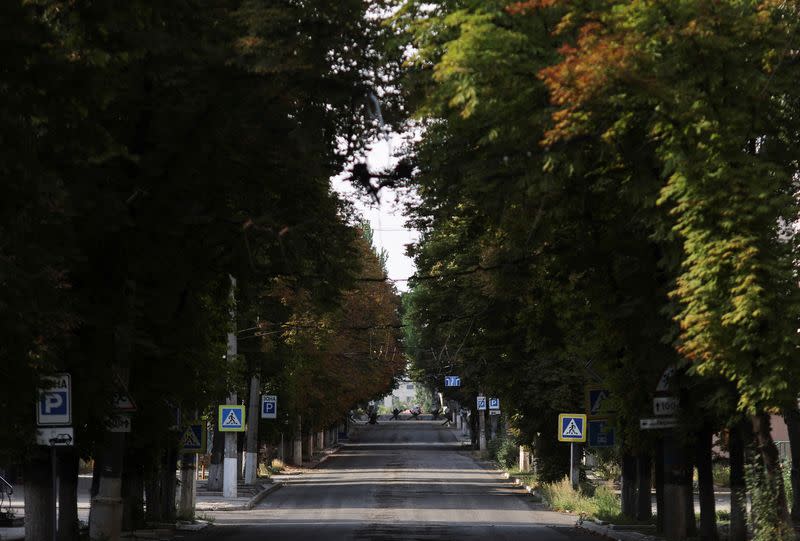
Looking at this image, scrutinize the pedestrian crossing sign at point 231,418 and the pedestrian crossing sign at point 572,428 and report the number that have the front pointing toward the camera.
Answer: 2

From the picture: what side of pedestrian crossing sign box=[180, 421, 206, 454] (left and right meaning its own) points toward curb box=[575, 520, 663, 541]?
left

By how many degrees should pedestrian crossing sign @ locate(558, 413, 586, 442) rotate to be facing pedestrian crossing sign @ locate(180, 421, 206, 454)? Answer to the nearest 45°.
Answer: approximately 45° to its right

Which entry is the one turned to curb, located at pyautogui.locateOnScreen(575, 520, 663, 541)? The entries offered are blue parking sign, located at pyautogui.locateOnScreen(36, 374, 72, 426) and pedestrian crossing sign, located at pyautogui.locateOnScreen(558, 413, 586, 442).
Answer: the pedestrian crossing sign

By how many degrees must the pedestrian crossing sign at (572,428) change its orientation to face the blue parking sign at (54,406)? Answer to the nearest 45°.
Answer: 0° — it already faces it

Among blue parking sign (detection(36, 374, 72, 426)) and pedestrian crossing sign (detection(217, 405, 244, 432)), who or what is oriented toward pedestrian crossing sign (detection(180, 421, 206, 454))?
pedestrian crossing sign (detection(217, 405, 244, 432))

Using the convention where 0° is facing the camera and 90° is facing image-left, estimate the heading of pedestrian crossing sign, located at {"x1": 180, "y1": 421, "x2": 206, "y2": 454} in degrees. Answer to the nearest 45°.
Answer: approximately 0°

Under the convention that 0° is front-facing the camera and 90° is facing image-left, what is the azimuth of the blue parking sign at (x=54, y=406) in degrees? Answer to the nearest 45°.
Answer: approximately 0°
